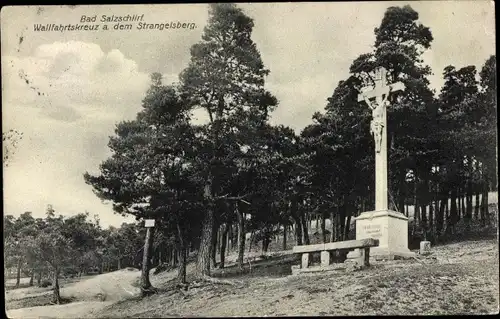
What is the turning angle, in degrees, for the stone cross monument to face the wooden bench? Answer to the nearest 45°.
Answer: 0° — it already faces it
